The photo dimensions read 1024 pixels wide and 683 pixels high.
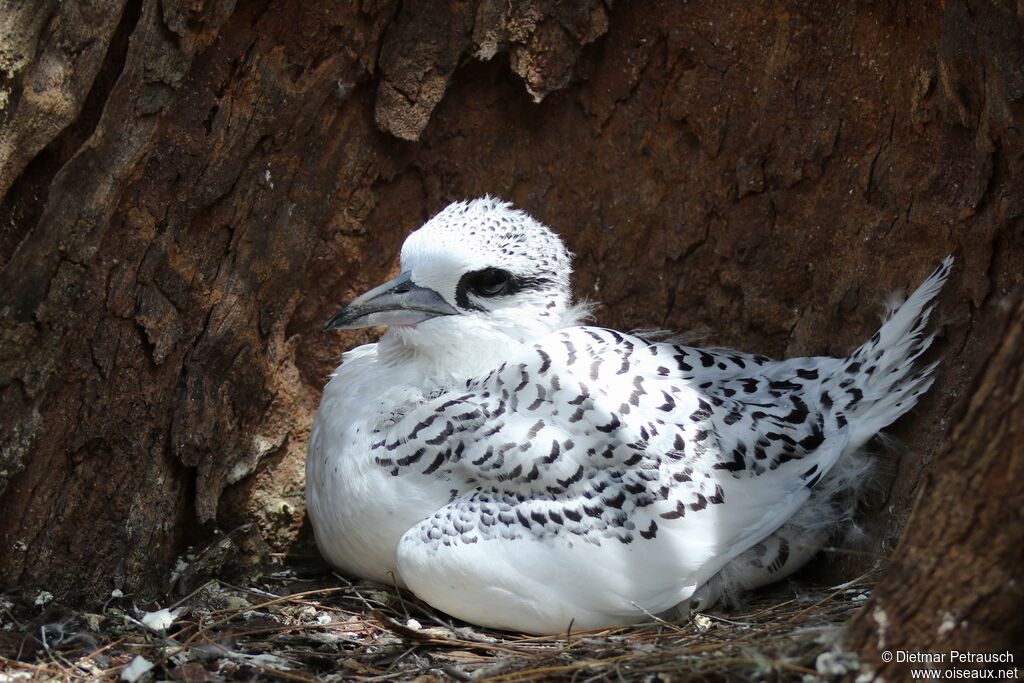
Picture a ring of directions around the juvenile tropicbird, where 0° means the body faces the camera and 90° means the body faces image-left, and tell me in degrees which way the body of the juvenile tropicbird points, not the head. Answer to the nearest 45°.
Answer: approximately 90°
